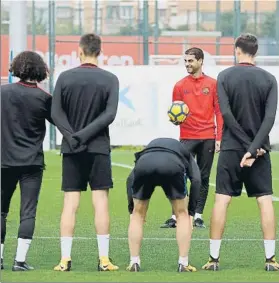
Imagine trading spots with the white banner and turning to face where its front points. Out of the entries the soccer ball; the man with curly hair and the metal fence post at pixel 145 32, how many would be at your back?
1

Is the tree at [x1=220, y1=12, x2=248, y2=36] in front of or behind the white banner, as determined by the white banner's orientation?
behind

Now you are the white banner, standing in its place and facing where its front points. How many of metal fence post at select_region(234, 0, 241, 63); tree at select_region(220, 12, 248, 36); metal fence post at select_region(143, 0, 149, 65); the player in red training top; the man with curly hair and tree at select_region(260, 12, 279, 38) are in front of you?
2

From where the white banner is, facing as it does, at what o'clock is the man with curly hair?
The man with curly hair is roughly at 12 o'clock from the white banner.

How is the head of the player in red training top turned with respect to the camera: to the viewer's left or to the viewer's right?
to the viewer's left

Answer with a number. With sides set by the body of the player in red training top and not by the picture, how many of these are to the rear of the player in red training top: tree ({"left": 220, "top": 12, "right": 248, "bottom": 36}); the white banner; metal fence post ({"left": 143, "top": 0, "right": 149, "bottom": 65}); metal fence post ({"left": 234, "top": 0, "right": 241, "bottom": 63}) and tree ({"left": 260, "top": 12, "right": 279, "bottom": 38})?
5

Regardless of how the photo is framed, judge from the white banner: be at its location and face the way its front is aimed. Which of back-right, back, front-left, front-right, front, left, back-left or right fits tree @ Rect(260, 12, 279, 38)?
back-left

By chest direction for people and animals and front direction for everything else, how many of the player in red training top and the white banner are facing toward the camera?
2

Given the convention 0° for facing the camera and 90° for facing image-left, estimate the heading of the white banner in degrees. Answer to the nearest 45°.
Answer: approximately 0°

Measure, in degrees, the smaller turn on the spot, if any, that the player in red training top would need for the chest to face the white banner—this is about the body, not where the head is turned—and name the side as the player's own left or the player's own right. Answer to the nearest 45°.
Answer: approximately 180°

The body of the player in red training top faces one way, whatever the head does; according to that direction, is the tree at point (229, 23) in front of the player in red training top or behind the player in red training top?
behind

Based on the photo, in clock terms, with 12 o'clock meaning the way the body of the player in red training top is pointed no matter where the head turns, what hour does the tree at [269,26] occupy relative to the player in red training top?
The tree is roughly at 6 o'clock from the player in red training top.

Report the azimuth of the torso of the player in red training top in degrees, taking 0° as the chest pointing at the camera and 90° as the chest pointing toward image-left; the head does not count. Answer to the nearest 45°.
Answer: approximately 0°

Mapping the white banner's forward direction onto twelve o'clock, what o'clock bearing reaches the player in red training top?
The player in red training top is roughly at 12 o'clock from the white banner.

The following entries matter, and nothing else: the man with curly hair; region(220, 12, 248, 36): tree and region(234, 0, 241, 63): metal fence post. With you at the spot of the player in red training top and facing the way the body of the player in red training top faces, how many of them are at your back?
2
